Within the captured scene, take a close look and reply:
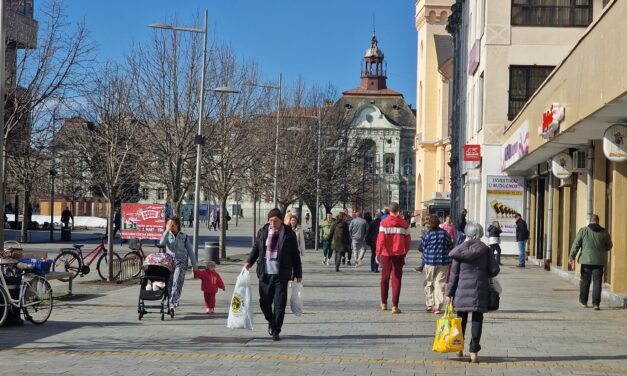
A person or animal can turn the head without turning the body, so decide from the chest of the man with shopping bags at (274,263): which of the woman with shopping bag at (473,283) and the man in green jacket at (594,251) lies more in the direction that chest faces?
the woman with shopping bag

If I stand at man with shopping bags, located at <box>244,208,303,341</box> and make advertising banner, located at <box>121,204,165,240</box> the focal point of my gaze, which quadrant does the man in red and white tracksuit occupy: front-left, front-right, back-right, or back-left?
front-right

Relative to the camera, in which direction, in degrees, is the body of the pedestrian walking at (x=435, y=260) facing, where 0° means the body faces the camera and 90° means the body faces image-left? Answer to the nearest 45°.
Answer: approximately 180°

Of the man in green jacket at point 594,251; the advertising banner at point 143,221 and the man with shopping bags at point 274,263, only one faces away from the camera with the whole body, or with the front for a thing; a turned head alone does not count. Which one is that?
the man in green jacket

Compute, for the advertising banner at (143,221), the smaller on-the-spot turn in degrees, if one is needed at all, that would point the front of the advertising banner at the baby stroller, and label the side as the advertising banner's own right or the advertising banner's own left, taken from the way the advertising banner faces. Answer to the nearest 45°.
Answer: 0° — it already faces it

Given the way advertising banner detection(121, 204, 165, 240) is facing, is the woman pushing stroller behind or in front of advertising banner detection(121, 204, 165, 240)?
in front

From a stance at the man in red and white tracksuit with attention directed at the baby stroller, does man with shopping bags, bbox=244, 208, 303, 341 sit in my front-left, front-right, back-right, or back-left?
front-left

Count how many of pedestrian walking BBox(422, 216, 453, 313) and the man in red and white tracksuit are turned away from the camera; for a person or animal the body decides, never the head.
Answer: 2

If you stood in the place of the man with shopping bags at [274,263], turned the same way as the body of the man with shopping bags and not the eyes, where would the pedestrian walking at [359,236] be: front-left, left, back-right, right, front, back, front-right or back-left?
back

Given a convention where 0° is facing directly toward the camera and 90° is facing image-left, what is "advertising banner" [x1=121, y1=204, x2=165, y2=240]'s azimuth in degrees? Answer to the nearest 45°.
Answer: approximately 0°

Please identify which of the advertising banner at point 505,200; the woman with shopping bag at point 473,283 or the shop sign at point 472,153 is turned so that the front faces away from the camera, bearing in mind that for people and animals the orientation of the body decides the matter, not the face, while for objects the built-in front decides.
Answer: the woman with shopping bag

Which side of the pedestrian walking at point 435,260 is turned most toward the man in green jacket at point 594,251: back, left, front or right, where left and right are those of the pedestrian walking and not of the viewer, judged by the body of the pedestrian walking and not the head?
right

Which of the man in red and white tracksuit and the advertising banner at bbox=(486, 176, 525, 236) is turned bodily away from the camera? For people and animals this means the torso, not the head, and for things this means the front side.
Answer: the man in red and white tracksuit

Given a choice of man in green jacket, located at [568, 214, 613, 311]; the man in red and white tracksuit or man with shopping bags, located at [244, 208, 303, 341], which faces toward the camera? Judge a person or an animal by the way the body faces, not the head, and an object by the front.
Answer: the man with shopping bags

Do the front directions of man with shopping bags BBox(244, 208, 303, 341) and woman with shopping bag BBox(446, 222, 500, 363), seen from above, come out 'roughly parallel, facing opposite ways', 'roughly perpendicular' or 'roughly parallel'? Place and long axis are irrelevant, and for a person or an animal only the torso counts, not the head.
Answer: roughly parallel, facing opposite ways

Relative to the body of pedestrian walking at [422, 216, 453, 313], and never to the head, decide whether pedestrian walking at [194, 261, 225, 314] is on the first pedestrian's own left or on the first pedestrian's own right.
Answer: on the first pedestrian's own left

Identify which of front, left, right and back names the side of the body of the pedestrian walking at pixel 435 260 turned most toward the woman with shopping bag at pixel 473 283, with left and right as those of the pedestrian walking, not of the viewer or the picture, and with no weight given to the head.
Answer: back
